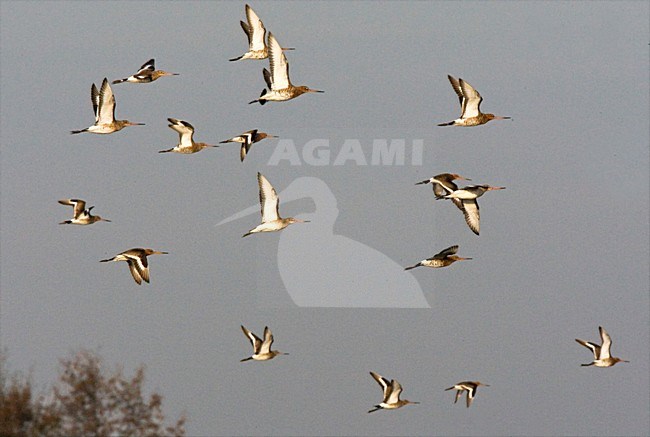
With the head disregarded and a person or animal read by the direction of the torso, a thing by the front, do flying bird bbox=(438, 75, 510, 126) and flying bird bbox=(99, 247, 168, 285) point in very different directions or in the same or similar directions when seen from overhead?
same or similar directions

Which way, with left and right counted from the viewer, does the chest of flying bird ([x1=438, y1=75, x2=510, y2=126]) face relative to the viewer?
facing to the right of the viewer

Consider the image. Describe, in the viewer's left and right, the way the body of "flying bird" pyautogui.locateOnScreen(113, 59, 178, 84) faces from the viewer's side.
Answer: facing to the right of the viewer

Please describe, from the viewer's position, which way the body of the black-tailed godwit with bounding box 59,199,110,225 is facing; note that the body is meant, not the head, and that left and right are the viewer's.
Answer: facing to the right of the viewer

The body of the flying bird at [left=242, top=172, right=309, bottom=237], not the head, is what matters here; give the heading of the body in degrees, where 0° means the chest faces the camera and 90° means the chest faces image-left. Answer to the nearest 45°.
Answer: approximately 270°

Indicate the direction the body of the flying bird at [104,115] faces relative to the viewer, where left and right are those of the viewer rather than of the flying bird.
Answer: facing to the right of the viewer

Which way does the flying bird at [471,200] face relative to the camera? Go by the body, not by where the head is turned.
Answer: to the viewer's right

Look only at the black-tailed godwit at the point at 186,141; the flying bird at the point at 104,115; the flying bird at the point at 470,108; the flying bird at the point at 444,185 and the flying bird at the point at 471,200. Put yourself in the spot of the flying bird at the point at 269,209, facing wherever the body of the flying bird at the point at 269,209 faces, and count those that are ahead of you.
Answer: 3

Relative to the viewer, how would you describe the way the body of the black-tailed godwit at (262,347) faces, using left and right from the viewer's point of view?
facing to the right of the viewer

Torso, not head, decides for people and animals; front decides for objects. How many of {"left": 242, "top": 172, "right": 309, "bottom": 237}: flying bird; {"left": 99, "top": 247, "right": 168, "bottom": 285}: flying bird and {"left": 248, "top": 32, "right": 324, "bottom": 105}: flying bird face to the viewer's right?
3

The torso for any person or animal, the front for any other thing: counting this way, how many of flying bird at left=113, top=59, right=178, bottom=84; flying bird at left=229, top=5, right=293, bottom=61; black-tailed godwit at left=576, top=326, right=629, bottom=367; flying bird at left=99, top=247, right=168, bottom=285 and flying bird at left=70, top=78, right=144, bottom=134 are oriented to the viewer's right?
5

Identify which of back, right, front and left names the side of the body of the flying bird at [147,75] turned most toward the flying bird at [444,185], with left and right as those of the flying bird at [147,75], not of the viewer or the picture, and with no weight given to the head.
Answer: front

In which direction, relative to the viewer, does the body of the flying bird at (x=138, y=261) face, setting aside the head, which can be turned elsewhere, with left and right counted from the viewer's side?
facing to the right of the viewer

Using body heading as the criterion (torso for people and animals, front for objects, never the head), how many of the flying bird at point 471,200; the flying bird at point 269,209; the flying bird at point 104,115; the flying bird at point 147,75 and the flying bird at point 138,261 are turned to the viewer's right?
5

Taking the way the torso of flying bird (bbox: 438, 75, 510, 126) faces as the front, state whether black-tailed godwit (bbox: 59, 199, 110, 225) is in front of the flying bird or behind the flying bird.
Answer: behind

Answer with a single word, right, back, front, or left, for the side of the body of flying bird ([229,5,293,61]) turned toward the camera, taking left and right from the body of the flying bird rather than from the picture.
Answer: right

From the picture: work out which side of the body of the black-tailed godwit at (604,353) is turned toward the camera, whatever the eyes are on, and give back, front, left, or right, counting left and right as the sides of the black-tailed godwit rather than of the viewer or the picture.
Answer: right
